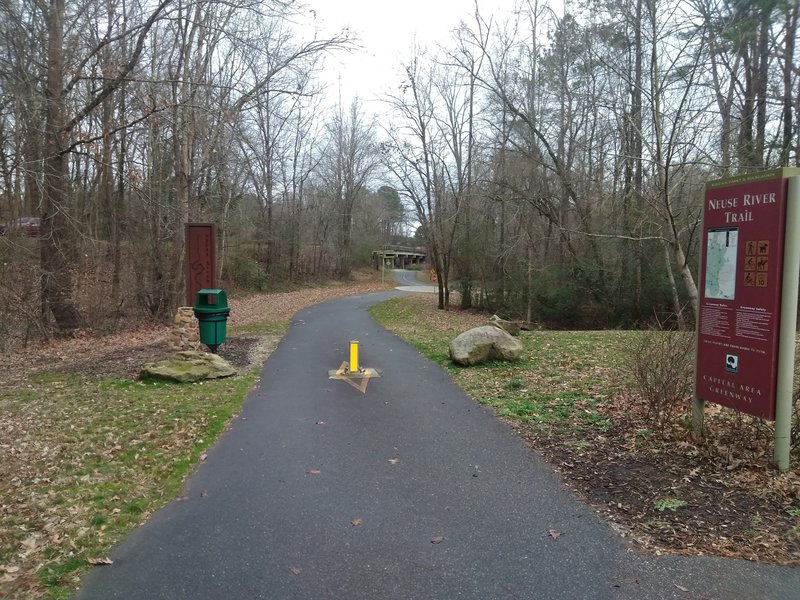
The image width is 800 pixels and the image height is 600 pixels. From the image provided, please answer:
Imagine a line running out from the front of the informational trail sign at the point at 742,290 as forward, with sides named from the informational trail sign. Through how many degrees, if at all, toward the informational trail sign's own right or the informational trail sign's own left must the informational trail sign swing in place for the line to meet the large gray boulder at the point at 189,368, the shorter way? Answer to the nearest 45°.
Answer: approximately 45° to the informational trail sign's own right

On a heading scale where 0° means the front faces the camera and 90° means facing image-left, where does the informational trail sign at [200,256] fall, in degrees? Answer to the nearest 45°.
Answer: approximately 0°

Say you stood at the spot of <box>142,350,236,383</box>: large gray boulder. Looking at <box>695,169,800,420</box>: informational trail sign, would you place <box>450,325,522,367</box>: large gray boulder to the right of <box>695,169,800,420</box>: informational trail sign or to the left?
left

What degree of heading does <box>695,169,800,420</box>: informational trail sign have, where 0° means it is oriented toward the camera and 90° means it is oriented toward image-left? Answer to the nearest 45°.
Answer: approximately 45°

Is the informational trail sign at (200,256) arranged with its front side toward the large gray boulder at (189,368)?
yes
